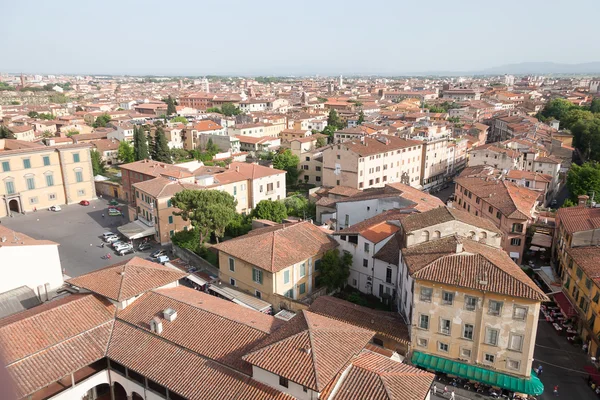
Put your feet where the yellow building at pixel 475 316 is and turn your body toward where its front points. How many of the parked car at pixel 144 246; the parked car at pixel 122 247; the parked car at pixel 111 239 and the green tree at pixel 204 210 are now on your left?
0

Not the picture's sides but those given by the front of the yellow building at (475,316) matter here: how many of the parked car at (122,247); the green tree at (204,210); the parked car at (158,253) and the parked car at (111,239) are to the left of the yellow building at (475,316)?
0

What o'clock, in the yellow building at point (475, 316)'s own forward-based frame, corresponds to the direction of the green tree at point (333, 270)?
The green tree is roughly at 4 o'clock from the yellow building.

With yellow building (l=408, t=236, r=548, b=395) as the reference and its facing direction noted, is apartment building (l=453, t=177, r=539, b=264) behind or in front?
behind

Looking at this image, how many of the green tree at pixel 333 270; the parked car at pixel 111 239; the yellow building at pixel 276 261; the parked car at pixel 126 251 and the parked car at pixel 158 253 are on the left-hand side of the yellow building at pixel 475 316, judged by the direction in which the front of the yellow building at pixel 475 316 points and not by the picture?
0

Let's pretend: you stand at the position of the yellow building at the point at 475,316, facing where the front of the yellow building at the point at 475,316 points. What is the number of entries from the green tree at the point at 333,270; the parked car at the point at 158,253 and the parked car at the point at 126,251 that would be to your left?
0

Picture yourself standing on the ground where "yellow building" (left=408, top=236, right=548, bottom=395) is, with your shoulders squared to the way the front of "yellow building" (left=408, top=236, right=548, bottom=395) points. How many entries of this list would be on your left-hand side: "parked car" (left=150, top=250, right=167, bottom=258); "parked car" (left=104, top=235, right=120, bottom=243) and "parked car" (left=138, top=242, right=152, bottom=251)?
0

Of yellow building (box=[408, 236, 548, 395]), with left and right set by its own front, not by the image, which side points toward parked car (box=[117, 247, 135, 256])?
right

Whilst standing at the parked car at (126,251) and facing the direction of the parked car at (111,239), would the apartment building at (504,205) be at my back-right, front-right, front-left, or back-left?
back-right

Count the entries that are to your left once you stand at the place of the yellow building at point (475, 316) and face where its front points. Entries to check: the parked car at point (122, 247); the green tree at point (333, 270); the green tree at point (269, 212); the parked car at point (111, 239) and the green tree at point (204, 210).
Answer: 0

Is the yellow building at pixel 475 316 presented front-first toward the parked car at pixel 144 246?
no

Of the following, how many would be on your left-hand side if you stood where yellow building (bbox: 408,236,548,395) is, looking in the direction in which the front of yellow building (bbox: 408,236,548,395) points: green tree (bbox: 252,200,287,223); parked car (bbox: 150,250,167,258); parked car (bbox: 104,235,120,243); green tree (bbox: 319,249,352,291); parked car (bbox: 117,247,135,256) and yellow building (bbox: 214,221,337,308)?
0

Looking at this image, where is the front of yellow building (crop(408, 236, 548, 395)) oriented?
toward the camera

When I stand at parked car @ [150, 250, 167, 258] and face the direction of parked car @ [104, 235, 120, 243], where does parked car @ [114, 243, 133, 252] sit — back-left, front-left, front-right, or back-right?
front-left

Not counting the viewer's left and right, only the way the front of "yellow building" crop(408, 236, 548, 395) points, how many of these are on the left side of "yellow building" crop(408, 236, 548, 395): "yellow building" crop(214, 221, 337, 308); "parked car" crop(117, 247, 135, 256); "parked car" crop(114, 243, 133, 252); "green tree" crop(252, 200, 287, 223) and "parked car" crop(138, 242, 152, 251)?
0

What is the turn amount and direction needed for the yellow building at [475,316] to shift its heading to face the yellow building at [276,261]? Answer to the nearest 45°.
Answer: approximately 90° to its right

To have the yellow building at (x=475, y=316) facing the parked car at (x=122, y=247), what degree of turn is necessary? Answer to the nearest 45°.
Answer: approximately 90° to its right

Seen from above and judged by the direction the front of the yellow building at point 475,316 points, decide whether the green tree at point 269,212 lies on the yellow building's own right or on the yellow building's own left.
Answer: on the yellow building's own right
